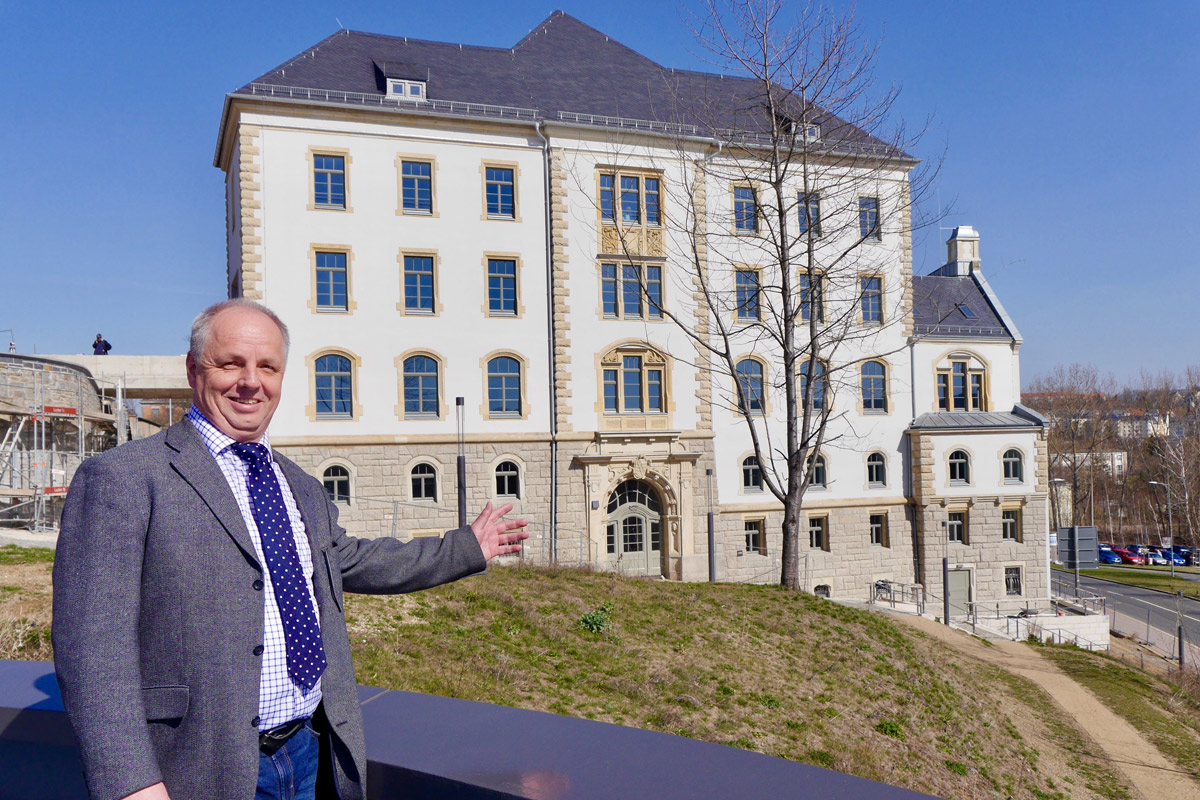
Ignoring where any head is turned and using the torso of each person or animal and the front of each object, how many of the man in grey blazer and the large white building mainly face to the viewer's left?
0

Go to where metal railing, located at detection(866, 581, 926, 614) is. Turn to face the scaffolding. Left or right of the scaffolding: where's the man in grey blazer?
left

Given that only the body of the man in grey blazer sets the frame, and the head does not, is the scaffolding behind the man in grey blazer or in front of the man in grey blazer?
behind

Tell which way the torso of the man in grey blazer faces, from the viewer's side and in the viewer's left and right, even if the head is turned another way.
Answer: facing the viewer and to the right of the viewer

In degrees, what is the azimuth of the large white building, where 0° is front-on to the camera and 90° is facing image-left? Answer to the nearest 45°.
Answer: approximately 0°

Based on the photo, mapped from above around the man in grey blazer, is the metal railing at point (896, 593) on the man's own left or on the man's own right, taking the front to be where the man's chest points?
on the man's own left

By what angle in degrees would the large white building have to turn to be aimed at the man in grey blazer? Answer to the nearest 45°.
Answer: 0° — it already faces them

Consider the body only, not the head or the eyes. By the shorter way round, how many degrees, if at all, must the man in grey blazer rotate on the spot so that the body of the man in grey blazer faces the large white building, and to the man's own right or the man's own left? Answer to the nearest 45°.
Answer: approximately 135° to the man's own left
